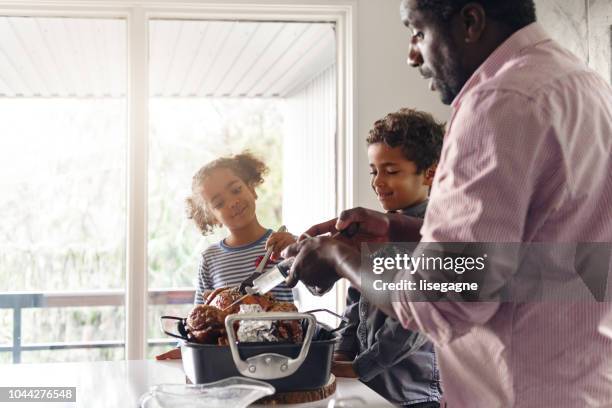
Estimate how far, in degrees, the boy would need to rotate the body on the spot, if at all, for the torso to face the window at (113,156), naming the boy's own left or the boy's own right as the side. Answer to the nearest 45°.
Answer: approximately 90° to the boy's own right

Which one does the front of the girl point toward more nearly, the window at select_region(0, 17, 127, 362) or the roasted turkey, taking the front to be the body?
the roasted turkey

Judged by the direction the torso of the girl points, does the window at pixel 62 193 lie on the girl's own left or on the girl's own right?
on the girl's own right

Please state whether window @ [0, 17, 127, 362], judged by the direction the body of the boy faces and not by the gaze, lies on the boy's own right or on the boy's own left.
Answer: on the boy's own right

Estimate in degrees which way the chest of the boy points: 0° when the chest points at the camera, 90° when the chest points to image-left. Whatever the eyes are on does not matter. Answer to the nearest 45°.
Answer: approximately 45°

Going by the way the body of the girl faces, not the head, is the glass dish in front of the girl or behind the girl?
in front

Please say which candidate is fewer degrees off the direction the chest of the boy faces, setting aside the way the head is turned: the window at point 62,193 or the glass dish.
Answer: the glass dish

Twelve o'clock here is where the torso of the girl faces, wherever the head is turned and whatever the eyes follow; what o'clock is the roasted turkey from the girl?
The roasted turkey is roughly at 12 o'clock from the girl.

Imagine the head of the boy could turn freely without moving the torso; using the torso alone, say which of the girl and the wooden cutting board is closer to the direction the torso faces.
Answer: the wooden cutting board

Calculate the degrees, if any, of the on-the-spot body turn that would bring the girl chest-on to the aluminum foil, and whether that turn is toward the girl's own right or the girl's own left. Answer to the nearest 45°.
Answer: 0° — they already face it

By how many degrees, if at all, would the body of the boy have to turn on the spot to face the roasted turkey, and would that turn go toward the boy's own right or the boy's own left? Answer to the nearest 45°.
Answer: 0° — they already face it
